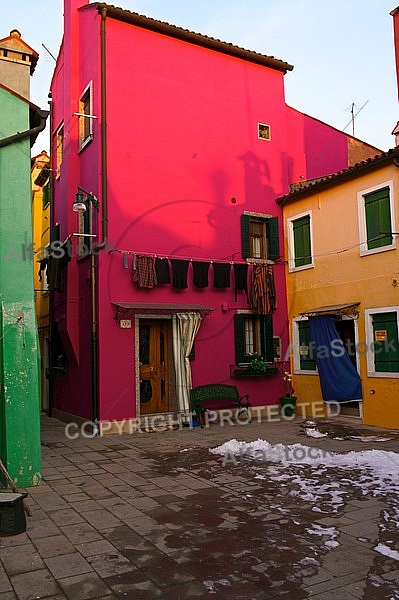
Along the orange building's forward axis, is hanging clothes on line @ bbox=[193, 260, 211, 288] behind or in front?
in front

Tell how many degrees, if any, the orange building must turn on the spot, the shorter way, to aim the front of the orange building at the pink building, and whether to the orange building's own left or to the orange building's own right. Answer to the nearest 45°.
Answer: approximately 45° to the orange building's own right

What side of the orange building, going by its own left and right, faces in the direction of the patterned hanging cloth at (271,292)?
right

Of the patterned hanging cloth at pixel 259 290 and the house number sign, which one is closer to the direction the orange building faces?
the house number sign

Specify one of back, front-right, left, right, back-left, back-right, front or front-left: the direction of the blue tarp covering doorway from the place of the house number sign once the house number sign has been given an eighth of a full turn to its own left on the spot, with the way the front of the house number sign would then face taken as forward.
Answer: front-left

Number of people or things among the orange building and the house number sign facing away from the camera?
0

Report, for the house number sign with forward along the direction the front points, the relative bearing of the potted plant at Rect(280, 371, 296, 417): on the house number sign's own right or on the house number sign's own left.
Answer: on the house number sign's own left

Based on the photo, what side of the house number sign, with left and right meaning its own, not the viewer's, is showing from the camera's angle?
front

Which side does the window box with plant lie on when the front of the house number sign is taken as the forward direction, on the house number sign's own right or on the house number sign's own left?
on the house number sign's own left

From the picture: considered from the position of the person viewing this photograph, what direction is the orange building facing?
facing the viewer and to the left of the viewer

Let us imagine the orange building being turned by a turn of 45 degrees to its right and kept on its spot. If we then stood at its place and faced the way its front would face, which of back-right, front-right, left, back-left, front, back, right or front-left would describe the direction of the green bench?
front
